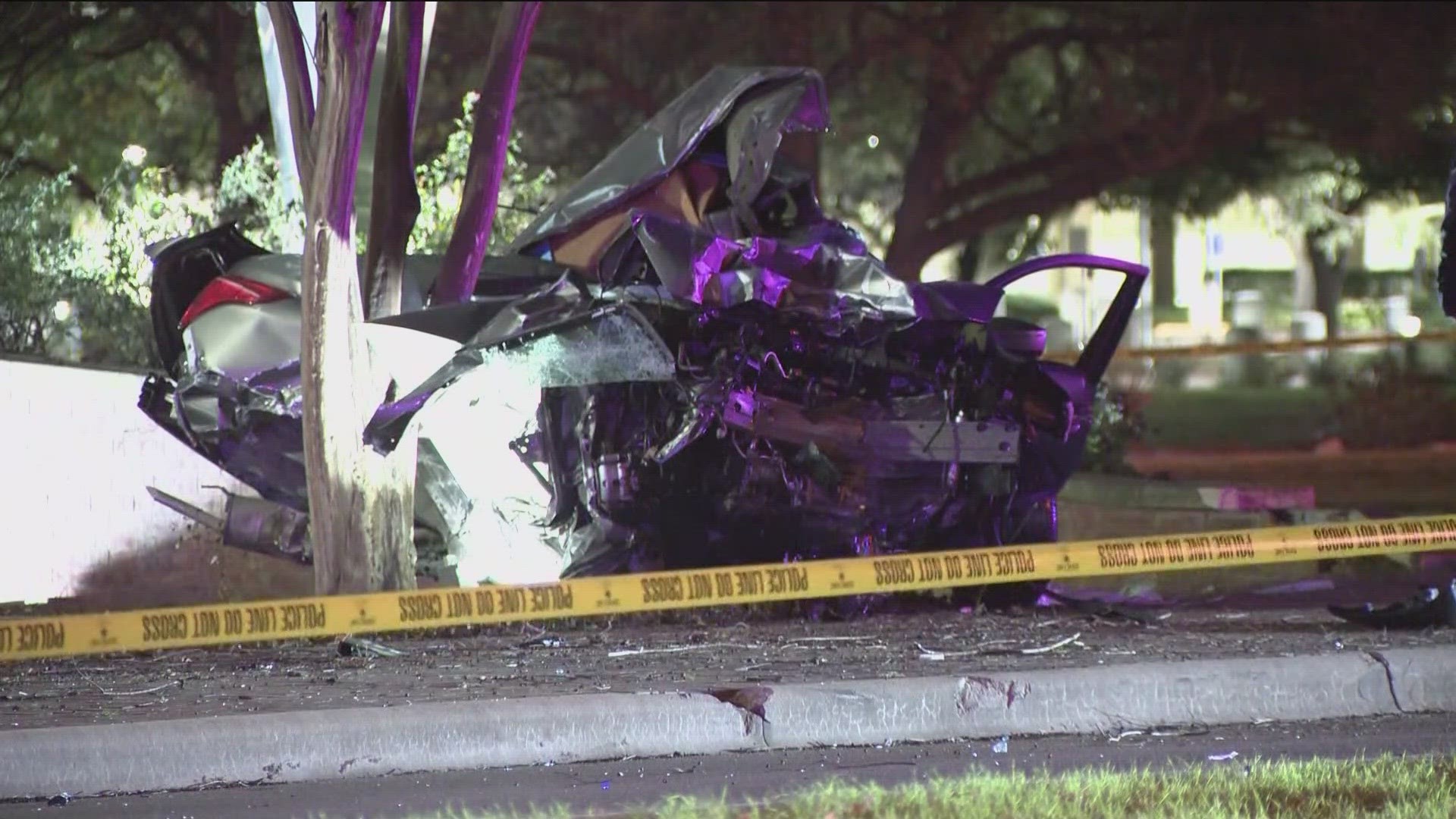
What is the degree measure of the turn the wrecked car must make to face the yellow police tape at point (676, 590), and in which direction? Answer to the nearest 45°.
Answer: approximately 45° to its right

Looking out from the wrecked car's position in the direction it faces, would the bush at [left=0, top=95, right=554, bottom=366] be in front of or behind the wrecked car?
behind

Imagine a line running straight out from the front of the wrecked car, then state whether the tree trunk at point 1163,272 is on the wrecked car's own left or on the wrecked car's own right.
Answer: on the wrecked car's own left

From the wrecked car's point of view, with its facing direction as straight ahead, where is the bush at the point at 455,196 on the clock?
The bush is roughly at 7 o'clock from the wrecked car.

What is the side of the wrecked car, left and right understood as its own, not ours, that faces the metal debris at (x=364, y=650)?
right

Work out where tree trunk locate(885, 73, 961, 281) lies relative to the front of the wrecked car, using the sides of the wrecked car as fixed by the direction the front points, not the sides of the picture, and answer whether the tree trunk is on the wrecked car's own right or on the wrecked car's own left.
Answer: on the wrecked car's own left

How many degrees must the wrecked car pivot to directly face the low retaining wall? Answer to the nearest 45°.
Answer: approximately 180°

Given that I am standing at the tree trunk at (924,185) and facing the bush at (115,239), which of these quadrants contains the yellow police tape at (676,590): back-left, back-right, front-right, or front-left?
front-left

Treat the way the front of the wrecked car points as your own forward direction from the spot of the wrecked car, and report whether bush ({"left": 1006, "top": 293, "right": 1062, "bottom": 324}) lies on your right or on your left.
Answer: on your left
